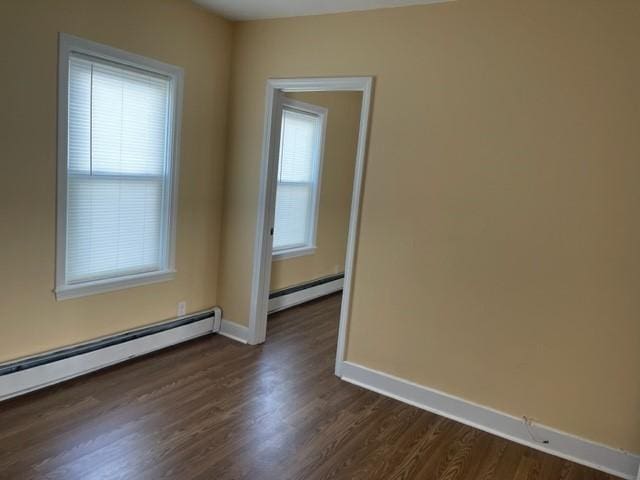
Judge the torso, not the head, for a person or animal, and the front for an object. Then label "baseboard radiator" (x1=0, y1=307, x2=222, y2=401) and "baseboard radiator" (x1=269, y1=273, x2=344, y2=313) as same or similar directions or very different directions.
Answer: same or similar directions

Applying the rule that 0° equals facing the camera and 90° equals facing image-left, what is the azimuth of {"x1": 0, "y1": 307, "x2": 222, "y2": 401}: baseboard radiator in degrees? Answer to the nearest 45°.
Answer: approximately 315°

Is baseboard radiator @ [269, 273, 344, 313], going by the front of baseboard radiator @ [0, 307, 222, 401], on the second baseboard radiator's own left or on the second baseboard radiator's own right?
on the second baseboard radiator's own left

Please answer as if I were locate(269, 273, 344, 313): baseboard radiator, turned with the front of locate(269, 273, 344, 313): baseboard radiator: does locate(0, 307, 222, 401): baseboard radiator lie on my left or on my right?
on my right

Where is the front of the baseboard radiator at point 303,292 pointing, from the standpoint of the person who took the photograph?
facing the viewer and to the right of the viewer

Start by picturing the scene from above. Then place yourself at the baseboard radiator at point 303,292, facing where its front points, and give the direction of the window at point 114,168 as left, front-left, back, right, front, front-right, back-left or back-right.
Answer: right

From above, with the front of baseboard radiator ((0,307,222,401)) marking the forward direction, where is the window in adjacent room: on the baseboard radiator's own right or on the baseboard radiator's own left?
on the baseboard radiator's own left

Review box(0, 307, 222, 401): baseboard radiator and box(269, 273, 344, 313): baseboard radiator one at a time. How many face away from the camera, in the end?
0
